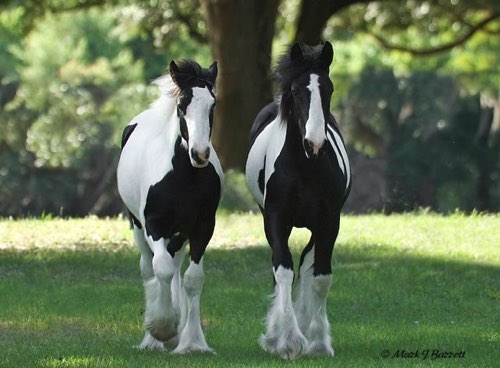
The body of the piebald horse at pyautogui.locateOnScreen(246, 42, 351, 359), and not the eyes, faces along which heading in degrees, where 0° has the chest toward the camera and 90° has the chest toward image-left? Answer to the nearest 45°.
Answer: approximately 0°

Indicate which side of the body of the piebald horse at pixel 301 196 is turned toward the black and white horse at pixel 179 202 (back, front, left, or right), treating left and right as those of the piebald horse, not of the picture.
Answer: right

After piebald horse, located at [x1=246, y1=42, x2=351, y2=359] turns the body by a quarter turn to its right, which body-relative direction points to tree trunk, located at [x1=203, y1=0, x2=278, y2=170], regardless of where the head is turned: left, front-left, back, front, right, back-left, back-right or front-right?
right
